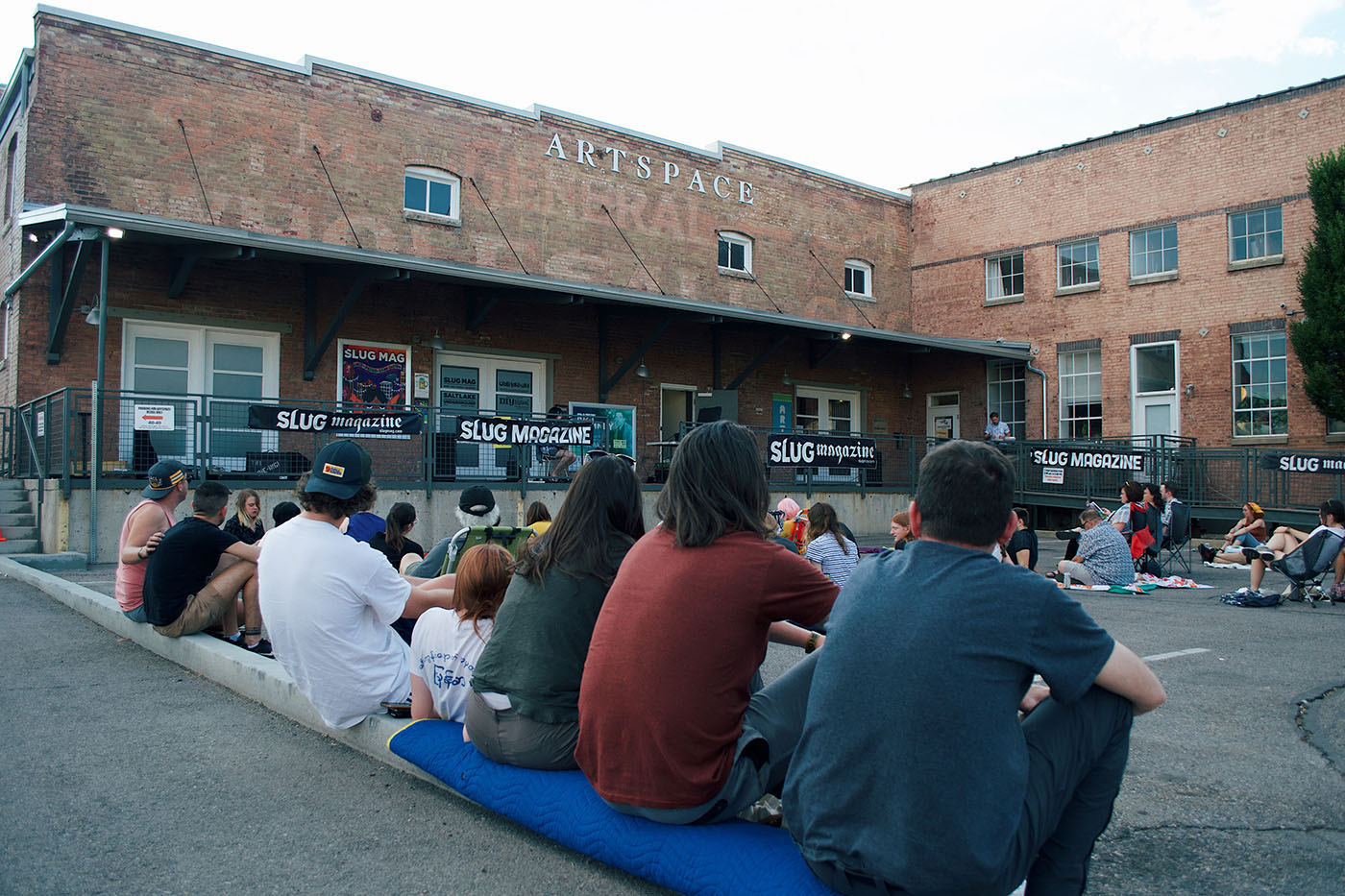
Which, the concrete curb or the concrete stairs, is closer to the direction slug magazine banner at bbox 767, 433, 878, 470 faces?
the concrete curb

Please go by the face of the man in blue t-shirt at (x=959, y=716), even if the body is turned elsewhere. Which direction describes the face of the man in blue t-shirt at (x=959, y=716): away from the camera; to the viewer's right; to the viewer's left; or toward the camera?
away from the camera

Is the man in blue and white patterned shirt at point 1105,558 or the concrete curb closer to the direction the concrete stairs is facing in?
the concrete curb

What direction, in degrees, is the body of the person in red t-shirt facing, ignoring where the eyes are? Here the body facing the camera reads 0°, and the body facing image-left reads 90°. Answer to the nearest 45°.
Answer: approximately 225°

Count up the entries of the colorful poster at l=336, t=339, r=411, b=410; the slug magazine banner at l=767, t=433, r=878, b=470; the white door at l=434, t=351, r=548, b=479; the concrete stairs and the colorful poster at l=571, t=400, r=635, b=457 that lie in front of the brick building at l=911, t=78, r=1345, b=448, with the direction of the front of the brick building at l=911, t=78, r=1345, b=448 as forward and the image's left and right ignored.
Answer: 5

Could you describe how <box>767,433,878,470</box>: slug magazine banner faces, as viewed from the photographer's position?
facing the viewer

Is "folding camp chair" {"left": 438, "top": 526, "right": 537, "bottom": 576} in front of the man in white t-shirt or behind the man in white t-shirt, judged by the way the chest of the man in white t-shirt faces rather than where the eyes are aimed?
in front

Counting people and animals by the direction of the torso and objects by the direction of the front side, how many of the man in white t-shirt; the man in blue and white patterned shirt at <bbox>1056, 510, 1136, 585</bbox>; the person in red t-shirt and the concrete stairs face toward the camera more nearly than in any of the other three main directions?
1

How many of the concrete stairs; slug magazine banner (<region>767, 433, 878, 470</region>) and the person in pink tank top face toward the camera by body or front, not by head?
2

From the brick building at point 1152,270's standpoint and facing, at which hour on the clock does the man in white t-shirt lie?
The man in white t-shirt is roughly at 11 o'clock from the brick building.

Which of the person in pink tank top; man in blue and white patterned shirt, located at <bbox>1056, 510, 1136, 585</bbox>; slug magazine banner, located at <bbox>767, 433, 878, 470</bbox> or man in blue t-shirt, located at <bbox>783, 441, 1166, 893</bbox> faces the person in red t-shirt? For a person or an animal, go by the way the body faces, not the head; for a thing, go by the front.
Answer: the slug magazine banner

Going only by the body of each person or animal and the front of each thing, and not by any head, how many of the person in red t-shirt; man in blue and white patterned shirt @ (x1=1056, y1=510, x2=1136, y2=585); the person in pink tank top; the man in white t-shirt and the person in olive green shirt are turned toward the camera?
0

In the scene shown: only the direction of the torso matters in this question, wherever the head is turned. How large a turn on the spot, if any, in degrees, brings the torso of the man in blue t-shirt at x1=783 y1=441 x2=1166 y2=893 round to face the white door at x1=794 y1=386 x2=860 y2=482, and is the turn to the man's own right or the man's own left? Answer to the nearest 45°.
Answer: approximately 45° to the man's own left

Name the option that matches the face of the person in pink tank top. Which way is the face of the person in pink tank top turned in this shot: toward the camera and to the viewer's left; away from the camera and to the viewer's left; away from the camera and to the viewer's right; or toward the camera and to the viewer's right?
away from the camera and to the viewer's right

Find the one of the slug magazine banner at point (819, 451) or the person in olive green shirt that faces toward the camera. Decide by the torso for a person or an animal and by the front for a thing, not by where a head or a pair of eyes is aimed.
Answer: the slug magazine banner

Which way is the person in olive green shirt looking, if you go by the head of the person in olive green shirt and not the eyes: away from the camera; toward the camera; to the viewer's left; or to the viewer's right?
away from the camera

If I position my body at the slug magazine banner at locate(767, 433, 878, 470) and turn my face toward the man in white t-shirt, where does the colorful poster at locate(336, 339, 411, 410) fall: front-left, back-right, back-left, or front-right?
front-right

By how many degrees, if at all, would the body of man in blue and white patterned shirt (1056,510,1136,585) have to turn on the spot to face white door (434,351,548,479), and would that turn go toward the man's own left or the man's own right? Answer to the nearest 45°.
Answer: approximately 45° to the man's own left

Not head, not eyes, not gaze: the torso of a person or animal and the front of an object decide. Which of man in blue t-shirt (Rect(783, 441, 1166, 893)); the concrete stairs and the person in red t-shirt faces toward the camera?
the concrete stairs
